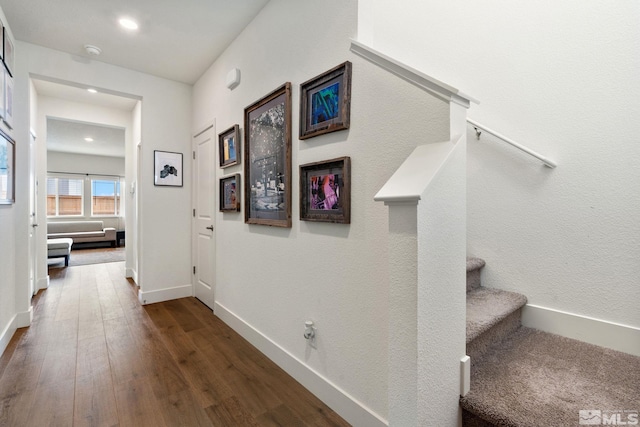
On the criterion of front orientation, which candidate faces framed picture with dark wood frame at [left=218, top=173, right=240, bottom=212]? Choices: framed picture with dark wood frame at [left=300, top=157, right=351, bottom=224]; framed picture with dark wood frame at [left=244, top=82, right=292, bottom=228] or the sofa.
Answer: the sofa

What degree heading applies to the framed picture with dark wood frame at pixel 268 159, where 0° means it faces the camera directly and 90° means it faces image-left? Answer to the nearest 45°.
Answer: approximately 45°

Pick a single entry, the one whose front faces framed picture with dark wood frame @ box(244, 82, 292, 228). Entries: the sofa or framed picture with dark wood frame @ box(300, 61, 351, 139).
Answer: the sofa

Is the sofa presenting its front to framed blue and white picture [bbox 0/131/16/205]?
yes

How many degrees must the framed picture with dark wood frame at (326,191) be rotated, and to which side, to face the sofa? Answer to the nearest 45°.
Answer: approximately 90° to its right

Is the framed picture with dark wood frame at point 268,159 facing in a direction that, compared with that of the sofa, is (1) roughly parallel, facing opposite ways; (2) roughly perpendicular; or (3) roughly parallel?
roughly perpendicular

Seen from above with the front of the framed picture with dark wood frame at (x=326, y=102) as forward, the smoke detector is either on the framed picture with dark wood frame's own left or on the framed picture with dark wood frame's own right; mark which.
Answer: on the framed picture with dark wood frame's own right

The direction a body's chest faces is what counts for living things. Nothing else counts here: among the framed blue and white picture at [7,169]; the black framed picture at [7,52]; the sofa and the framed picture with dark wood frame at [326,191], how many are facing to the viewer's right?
2

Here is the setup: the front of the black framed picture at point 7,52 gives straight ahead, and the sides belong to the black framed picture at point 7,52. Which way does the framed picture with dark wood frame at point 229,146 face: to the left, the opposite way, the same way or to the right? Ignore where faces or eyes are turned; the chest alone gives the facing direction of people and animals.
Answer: the opposite way
